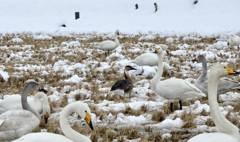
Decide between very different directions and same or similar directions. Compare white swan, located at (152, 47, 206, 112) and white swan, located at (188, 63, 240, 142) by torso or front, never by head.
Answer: very different directions

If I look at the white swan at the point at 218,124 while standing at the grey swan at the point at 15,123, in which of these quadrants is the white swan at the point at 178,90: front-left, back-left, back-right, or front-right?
front-left

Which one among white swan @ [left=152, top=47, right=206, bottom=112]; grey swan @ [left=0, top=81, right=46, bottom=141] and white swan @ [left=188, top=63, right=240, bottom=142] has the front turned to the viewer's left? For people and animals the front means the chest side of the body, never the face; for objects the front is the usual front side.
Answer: white swan @ [left=152, top=47, right=206, bottom=112]

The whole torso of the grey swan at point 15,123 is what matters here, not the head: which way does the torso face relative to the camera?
to the viewer's right

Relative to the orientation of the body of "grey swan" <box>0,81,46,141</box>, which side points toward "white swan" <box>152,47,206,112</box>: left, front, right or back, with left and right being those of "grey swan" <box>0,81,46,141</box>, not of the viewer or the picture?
front

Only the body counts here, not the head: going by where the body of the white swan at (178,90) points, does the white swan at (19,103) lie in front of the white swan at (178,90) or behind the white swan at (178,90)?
in front

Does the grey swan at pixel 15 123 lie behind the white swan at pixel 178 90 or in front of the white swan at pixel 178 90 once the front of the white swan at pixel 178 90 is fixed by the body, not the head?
in front

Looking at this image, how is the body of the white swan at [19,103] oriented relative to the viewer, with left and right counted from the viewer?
facing to the right of the viewer

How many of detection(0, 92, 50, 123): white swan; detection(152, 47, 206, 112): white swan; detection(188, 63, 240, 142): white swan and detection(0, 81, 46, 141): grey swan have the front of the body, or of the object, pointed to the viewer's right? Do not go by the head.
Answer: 3

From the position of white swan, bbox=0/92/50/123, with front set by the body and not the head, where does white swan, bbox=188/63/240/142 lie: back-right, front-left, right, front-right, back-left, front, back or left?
front-right

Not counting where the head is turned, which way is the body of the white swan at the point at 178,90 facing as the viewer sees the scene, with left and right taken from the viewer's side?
facing to the left of the viewer

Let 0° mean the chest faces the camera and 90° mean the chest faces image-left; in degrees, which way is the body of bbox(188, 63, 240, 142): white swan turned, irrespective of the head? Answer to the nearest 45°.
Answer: approximately 270°

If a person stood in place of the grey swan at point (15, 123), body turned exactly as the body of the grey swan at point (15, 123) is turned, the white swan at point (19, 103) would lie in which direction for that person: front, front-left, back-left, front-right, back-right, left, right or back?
left

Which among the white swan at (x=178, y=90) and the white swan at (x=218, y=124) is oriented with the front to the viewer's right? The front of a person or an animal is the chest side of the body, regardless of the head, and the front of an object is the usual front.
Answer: the white swan at (x=218, y=124)

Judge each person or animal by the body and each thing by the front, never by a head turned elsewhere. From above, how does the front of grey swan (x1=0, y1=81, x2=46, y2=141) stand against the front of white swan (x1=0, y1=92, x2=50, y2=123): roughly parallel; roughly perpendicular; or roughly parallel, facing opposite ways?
roughly parallel

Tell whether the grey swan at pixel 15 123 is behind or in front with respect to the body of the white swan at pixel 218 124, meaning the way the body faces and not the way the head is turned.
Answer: behind
